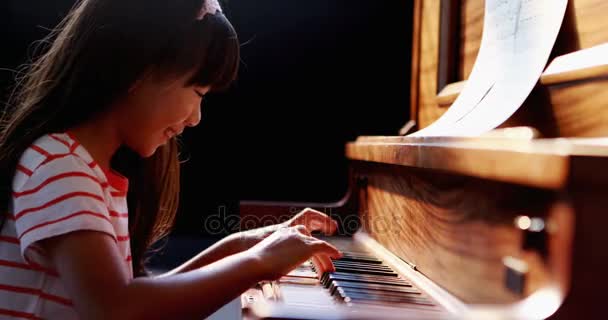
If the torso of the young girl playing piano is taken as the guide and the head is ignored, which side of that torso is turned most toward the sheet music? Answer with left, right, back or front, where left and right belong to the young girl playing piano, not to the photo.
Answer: front

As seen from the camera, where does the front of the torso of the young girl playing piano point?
to the viewer's right

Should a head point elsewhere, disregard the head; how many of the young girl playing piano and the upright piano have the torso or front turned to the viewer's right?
1

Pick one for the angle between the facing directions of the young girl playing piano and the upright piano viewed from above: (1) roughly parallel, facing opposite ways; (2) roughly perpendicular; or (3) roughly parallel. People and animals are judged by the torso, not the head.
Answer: roughly parallel, facing opposite ways

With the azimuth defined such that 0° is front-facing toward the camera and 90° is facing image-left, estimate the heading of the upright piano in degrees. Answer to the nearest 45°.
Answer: approximately 45°

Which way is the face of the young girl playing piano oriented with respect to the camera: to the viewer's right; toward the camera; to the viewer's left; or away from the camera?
to the viewer's right
